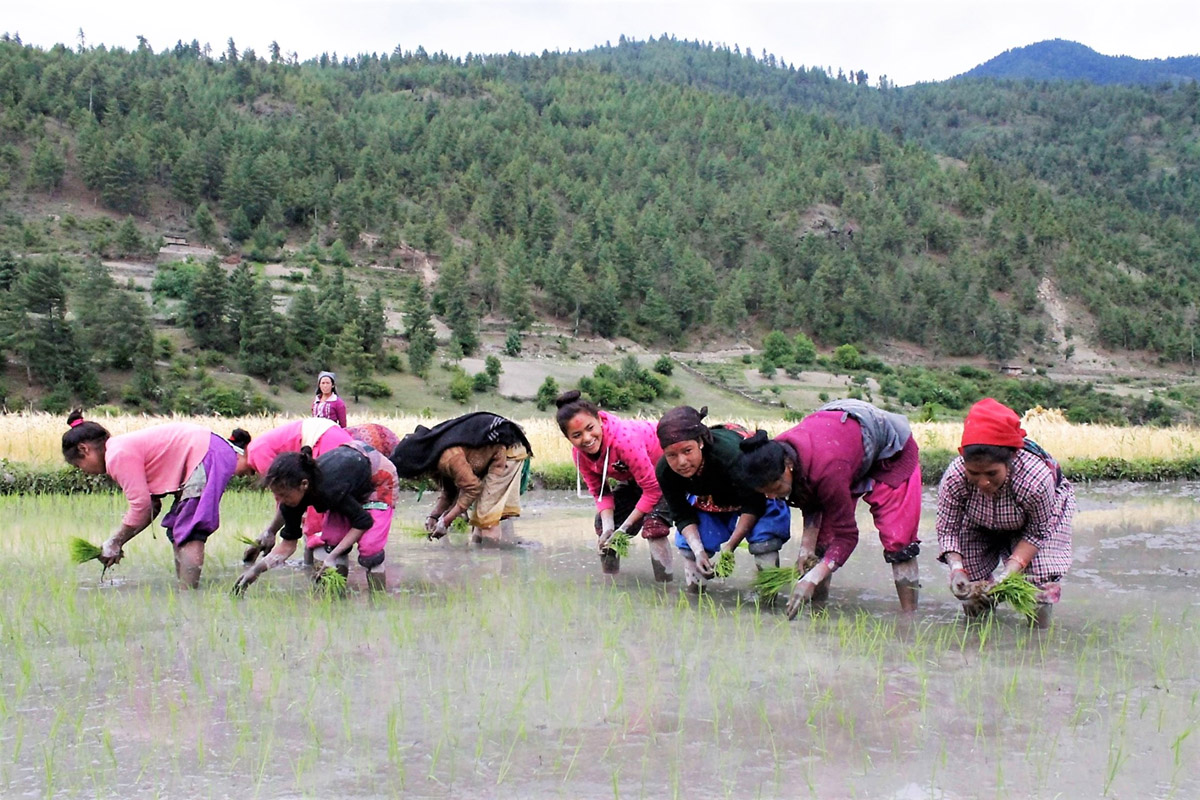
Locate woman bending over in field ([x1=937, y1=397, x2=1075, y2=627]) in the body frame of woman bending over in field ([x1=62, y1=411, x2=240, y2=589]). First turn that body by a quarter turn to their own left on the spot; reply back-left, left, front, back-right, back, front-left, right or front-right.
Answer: front-left

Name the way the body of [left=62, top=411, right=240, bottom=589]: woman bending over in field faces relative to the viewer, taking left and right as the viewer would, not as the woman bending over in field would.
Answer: facing to the left of the viewer

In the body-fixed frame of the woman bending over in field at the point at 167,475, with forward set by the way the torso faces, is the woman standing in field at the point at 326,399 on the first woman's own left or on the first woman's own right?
on the first woman's own right

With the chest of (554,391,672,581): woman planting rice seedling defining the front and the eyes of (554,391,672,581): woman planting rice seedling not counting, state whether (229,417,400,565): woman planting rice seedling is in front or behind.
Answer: in front

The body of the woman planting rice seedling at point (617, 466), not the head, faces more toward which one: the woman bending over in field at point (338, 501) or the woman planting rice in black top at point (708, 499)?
the woman bending over in field

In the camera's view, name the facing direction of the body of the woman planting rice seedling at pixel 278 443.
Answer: to the viewer's left

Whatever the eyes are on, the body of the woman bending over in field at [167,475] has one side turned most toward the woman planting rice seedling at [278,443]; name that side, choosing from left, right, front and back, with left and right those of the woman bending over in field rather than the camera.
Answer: back

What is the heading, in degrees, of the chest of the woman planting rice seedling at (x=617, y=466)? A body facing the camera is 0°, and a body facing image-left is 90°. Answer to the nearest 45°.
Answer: approximately 45°

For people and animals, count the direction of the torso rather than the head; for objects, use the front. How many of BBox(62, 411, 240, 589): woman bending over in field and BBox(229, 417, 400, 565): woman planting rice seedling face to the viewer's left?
2

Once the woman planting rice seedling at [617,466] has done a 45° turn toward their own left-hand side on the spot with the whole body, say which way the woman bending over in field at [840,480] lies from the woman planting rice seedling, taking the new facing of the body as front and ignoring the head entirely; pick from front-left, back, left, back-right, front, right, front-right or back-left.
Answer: front-left

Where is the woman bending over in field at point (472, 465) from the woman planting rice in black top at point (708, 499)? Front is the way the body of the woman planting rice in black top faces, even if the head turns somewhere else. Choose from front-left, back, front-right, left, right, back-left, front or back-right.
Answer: right

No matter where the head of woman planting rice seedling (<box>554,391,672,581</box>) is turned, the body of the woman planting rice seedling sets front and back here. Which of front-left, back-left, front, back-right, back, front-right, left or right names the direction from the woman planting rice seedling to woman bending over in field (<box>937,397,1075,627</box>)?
left

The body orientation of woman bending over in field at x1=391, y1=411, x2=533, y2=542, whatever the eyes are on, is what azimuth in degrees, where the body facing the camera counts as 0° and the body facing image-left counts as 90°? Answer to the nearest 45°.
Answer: approximately 90°
